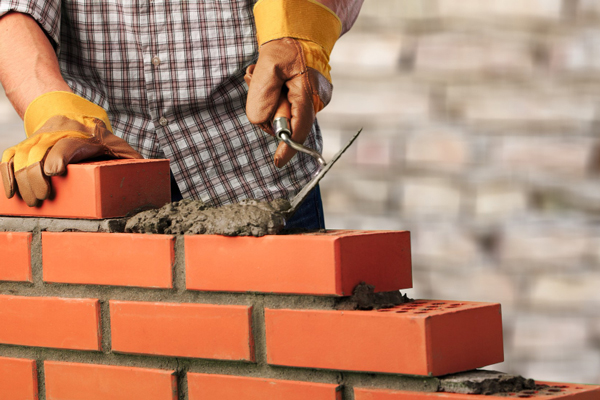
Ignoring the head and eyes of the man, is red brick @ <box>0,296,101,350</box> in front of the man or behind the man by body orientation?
in front

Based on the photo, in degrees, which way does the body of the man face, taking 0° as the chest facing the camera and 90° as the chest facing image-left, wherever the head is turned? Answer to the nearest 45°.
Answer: approximately 0°

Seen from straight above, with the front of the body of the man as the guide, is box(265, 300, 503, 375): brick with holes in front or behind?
in front

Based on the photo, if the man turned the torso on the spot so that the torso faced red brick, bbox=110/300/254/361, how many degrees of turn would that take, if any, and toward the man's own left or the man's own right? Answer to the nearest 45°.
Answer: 0° — they already face it
